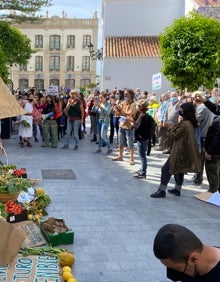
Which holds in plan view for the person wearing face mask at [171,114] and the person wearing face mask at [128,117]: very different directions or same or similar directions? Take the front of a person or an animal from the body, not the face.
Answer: same or similar directions

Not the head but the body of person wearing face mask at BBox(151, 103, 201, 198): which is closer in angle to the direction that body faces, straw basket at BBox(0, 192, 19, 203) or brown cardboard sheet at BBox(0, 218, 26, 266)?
the straw basket

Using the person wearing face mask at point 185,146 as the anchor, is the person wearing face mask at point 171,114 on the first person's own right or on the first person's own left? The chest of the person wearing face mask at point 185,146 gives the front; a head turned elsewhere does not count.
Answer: on the first person's own right

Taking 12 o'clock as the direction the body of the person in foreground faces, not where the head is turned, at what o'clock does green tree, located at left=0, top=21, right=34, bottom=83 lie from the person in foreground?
The green tree is roughly at 2 o'clock from the person in foreground.

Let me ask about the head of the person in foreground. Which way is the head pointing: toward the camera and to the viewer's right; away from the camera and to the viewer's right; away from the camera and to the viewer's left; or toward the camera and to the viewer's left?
toward the camera and to the viewer's left

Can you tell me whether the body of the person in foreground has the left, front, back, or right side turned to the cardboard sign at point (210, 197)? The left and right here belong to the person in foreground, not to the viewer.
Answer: right

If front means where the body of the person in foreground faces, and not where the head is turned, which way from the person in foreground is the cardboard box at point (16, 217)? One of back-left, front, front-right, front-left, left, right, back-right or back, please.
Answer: front-right

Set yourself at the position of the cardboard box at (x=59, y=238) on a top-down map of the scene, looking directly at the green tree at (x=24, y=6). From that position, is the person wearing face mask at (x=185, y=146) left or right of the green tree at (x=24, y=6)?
right

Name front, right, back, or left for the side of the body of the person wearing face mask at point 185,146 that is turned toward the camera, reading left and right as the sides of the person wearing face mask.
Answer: left

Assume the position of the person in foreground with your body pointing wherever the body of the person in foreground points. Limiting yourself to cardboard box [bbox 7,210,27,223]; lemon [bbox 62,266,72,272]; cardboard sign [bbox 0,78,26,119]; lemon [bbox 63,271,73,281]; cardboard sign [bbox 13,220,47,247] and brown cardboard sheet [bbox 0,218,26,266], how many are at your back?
0

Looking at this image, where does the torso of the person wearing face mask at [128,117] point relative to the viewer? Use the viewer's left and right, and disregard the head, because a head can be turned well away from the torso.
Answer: facing the viewer and to the left of the viewer

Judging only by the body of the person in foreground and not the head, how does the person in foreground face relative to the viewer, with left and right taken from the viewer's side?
facing to the left of the viewer

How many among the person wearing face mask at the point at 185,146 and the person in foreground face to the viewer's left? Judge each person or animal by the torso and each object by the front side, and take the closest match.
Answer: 2

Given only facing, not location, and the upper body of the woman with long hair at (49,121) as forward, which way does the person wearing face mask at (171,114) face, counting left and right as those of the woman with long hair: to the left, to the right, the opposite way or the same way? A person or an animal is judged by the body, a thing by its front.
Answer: the same way

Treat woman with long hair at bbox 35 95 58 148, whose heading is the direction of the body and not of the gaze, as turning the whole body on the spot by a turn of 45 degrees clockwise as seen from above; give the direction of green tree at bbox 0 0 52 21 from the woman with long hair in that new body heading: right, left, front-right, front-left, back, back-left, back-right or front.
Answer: right

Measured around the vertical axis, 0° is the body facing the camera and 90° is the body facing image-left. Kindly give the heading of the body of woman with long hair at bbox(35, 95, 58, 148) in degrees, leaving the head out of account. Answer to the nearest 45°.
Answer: approximately 45°

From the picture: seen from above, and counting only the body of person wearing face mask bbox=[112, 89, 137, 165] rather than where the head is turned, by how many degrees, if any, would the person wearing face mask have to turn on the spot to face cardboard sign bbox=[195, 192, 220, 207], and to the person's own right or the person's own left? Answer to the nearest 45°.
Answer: approximately 90° to the person's own left
